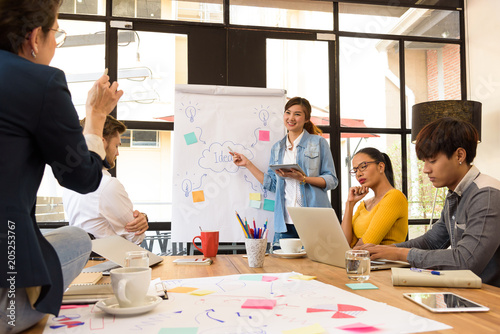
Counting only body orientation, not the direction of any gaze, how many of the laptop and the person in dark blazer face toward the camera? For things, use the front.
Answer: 0

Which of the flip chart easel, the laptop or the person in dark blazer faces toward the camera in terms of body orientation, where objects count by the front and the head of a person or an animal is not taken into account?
the flip chart easel

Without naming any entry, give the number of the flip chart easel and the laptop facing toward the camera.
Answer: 1

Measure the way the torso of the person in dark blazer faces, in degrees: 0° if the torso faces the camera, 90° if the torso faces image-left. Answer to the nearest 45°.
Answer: approximately 225°

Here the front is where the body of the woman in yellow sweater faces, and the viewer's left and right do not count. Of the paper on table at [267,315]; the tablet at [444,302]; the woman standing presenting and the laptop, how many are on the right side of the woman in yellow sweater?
1

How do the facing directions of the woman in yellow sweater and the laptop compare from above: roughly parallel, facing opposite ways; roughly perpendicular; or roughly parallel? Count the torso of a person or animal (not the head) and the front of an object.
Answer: roughly parallel, facing opposite ways

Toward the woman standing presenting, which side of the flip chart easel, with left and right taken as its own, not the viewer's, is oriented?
left

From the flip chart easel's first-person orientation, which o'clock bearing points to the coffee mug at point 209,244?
The coffee mug is roughly at 12 o'clock from the flip chart easel.

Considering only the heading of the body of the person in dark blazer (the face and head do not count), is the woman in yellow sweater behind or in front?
in front

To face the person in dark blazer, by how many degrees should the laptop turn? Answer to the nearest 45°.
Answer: approximately 180°

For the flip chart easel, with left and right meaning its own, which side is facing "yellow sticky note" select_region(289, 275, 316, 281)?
front

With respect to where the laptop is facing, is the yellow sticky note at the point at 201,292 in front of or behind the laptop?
behind

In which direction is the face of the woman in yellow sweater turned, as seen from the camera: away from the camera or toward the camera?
toward the camera

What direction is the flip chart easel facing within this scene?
toward the camera

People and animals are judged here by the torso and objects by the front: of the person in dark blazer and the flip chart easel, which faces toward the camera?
the flip chart easel

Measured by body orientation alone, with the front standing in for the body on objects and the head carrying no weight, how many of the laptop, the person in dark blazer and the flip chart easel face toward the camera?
1

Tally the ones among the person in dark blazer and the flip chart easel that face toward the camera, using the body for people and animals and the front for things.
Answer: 1

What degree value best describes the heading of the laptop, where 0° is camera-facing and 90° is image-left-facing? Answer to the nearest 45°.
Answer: approximately 225°

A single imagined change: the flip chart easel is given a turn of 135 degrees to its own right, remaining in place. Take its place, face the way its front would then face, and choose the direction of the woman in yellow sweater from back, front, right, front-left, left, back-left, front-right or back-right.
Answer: back
